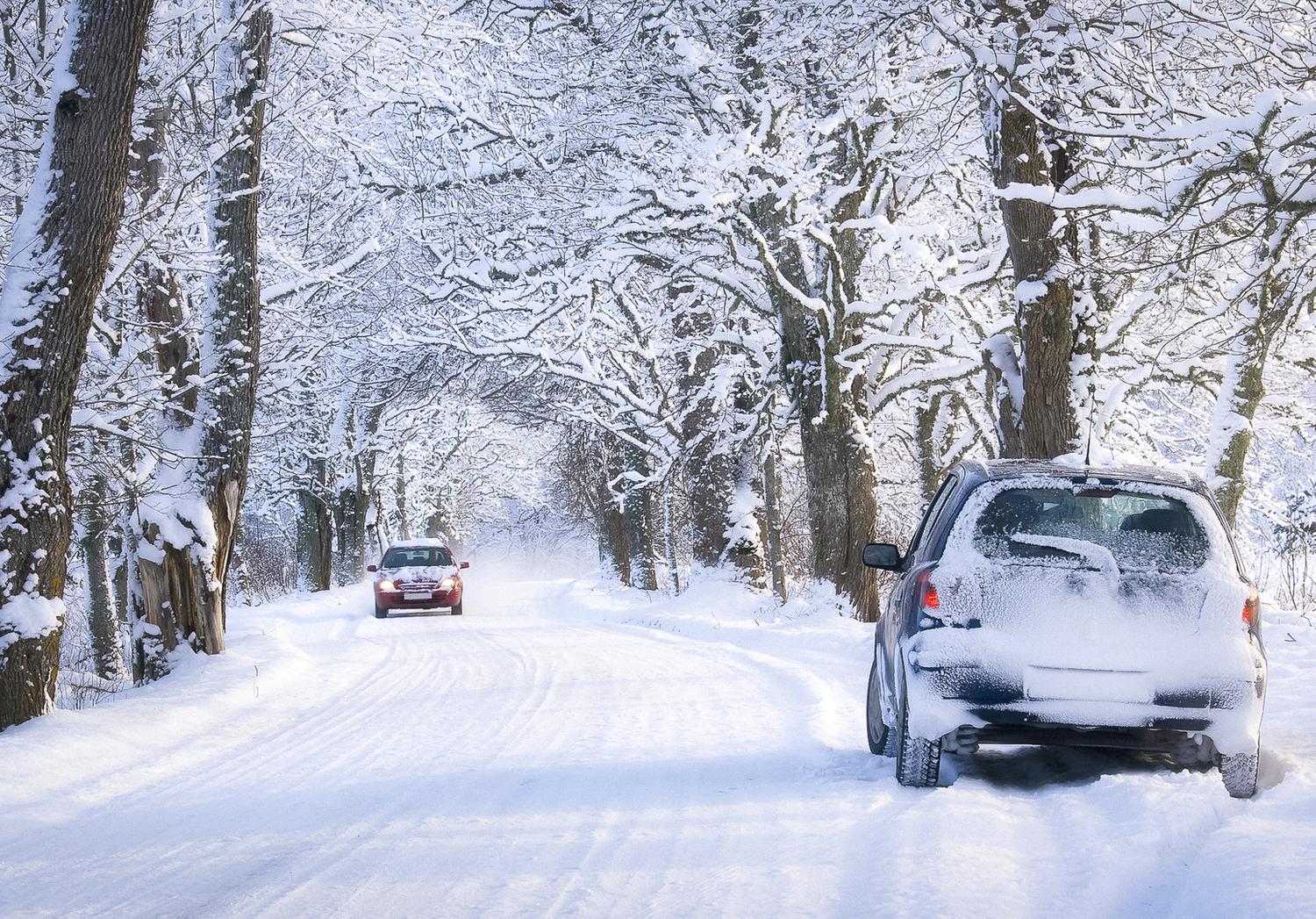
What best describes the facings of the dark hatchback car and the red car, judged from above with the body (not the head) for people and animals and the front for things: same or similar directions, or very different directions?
very different directions

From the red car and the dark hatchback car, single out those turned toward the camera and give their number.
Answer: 1

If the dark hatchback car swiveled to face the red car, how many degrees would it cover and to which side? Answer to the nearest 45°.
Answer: approximately 45° to its left

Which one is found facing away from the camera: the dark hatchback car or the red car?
the dark hatchback car

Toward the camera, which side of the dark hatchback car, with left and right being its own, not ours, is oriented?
back

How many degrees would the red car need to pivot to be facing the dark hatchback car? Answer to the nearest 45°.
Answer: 0° — it already faces it

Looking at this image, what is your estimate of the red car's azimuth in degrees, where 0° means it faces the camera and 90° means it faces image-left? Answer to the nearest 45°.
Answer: approximately 0°
